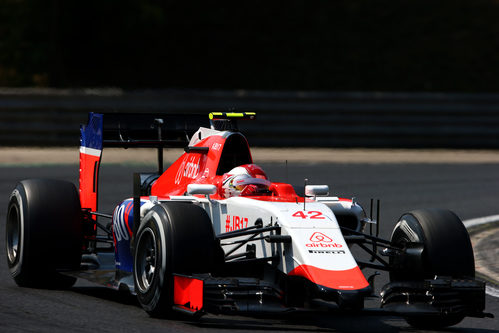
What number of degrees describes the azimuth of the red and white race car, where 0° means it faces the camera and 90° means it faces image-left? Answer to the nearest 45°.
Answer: approximately 315°
